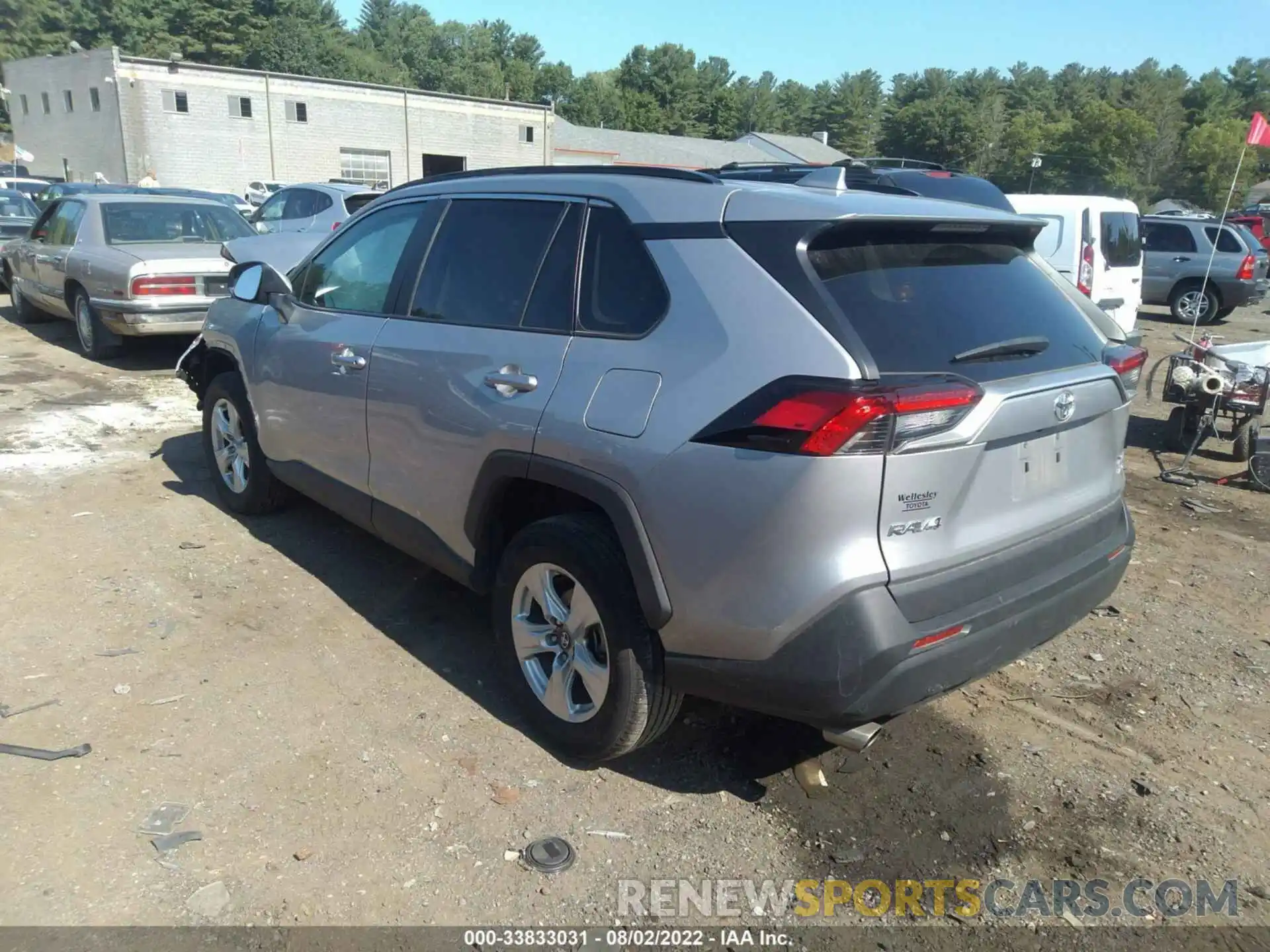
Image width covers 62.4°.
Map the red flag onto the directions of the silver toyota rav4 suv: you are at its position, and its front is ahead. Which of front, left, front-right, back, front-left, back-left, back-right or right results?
right

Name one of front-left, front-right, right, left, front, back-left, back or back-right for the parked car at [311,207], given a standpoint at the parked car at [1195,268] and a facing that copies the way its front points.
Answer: front-left

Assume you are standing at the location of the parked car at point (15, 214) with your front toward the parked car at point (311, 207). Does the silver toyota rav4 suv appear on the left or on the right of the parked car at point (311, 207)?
right

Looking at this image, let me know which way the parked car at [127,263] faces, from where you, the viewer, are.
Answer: facing away from the viewer and to the left of the viewer

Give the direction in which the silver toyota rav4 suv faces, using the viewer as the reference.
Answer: facing away from the viewer and to the left of the viewer

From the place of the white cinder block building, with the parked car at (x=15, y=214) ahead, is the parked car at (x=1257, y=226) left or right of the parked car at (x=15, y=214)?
left

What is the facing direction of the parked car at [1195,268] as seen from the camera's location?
facing to the left of the viewer

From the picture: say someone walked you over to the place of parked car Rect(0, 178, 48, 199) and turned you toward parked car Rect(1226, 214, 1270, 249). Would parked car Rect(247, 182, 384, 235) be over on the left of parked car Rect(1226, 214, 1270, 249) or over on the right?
right

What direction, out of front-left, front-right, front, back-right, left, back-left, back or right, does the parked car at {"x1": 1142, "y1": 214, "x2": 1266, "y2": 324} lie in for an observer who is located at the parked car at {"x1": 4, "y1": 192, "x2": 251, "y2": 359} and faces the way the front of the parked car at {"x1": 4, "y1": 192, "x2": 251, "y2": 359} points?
back-right

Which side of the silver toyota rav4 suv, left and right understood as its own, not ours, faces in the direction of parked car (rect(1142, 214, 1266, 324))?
right

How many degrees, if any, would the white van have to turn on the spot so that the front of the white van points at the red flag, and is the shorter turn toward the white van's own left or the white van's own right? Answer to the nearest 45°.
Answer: approximately 135° to the white van's own right

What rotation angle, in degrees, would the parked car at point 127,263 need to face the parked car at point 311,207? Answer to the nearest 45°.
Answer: approximately 90° to its right

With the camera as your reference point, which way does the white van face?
facing away from the viewer and to the left of the viewer

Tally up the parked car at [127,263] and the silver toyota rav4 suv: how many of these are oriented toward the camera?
0
